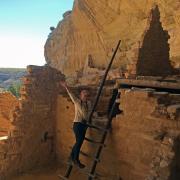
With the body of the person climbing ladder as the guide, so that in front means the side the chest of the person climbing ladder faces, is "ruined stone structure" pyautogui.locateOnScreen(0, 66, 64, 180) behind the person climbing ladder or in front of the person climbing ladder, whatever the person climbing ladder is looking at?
behind

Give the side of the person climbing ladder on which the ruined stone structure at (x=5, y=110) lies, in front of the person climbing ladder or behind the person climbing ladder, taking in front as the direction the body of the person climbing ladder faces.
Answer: behind

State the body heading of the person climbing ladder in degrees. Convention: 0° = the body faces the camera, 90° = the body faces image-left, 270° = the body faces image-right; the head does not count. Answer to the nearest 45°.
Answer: approximately 315°
